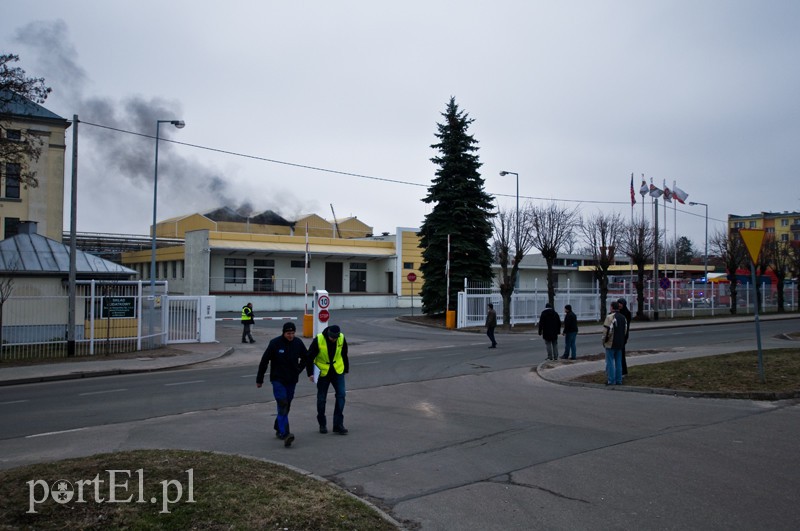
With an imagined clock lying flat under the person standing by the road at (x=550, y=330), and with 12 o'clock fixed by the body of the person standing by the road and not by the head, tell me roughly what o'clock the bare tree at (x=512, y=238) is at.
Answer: The bare tree is roughly at 12 o'clock from the person standing by the road.

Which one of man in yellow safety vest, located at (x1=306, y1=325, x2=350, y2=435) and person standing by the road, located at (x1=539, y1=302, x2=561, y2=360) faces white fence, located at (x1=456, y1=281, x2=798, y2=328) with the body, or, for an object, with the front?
the person standing by the road

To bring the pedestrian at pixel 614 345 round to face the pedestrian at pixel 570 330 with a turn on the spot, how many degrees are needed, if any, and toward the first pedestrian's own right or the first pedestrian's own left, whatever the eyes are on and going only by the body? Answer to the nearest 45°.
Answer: approximately 45° to the first pedestrian's own right

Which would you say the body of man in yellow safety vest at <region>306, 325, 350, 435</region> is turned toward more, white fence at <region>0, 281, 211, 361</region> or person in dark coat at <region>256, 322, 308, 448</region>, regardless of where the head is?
the person in dark coat

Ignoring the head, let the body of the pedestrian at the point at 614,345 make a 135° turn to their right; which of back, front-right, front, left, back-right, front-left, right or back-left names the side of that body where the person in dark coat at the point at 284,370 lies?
back-right

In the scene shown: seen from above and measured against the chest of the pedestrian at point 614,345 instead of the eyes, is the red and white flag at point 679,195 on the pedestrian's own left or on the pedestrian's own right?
on the pedestrian's own right

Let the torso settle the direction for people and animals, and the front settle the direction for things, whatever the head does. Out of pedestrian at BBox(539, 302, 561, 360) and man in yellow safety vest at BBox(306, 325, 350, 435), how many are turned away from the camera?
1

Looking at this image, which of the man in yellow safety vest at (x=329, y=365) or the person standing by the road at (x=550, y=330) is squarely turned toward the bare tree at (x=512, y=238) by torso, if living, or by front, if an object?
the person standing by the road

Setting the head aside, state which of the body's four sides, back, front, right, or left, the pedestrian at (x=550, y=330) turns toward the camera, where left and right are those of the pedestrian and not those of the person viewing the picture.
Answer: back

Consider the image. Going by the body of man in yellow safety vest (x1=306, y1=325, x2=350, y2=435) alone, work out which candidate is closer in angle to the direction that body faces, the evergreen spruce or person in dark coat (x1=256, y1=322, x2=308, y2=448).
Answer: the person in dark coat

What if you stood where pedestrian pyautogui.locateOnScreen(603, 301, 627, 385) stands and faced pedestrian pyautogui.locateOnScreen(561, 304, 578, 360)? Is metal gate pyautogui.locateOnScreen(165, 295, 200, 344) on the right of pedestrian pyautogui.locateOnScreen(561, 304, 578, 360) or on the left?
left

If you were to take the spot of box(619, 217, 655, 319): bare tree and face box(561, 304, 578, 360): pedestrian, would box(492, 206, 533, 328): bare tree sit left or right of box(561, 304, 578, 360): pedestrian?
right

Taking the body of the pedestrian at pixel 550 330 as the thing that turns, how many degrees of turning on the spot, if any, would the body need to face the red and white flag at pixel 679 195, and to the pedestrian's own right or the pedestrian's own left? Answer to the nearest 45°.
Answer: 0° — they already face it

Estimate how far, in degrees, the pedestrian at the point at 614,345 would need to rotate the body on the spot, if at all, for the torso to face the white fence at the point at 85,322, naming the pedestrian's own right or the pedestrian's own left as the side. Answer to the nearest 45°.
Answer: approximately 45° to the pedestrian's own left

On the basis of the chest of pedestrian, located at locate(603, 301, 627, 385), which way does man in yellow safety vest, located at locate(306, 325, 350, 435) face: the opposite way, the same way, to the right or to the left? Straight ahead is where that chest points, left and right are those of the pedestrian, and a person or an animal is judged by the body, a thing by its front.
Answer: the opposite way

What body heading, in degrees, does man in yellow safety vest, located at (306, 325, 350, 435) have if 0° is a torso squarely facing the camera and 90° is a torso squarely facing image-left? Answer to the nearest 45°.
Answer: approximately 0°

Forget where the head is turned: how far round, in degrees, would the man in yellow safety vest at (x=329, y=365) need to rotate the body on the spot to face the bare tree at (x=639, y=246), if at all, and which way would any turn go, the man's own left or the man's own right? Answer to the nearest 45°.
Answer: approximately 135° to the man's own left

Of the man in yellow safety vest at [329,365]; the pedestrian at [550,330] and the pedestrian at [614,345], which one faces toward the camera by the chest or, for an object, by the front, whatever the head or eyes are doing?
the man in yellow safety vest

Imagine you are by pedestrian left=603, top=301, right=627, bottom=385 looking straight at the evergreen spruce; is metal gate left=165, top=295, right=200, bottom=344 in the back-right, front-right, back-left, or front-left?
front-left
